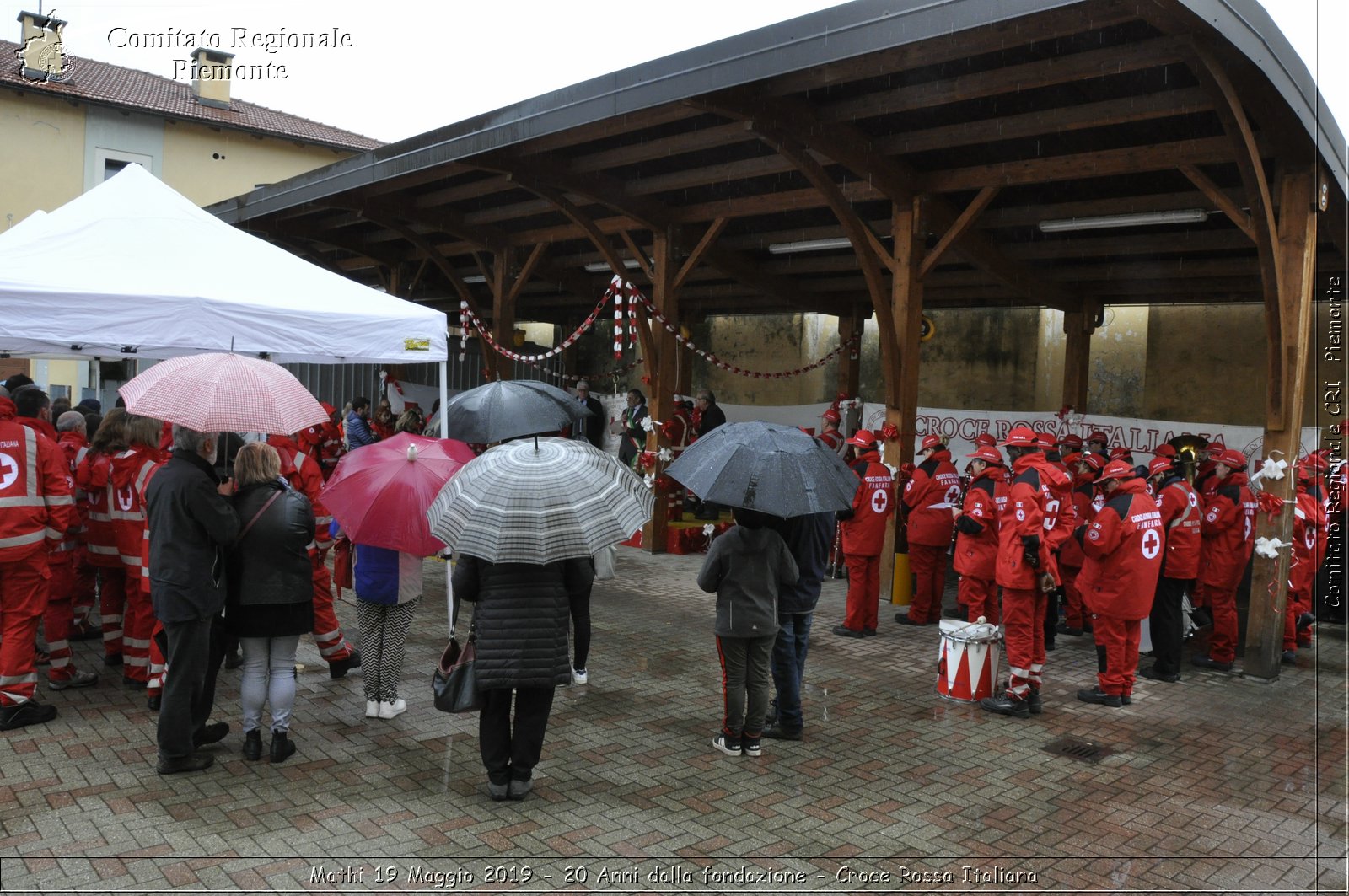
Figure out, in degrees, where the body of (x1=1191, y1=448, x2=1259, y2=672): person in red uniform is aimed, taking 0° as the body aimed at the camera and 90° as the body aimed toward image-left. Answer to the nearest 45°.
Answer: approximately 90°

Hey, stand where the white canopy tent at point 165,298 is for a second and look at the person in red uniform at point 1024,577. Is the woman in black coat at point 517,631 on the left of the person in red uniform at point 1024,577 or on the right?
right

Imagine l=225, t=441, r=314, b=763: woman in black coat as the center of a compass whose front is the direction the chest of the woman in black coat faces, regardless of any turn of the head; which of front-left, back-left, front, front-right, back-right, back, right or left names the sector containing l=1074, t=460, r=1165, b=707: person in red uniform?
right

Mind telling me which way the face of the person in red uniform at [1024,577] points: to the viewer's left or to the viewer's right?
to the viewer's left

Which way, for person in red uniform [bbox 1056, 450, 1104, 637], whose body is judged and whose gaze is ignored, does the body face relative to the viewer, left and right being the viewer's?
facing to the left of the viewer

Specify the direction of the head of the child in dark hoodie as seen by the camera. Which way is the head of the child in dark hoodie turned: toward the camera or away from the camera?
away from the camera

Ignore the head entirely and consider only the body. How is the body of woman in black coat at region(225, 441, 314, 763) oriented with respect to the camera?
away from the camera

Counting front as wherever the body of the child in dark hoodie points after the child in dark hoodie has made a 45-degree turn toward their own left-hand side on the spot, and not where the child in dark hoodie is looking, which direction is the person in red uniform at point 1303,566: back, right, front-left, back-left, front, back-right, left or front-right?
right

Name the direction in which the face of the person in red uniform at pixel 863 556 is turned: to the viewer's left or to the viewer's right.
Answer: to the viewer's left

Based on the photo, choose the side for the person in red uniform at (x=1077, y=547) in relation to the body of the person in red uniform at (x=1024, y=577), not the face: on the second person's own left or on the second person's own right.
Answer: on the second person's own right
